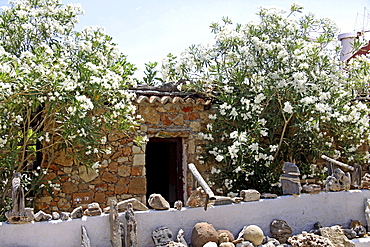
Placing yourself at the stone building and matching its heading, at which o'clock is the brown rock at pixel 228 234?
The brown rock is roughly at 11 o'clock from the stone building.

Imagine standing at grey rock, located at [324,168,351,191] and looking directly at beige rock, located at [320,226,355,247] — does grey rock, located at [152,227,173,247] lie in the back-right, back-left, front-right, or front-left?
front-right

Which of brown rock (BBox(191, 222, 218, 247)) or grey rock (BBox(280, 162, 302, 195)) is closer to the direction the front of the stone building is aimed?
the brown rock

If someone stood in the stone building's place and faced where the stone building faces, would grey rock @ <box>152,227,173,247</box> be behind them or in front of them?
in front

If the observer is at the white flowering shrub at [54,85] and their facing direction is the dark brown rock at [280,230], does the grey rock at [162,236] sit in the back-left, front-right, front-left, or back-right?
front-right

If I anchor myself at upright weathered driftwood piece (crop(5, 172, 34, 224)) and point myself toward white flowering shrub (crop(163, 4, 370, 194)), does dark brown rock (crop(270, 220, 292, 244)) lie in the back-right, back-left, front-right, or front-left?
front-right

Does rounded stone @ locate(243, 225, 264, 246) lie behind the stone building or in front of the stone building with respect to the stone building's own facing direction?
in front

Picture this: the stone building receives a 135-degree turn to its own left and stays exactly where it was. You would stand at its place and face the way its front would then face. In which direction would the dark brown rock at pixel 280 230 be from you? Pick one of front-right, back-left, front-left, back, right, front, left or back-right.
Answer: right

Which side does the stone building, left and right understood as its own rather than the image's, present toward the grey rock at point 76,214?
front

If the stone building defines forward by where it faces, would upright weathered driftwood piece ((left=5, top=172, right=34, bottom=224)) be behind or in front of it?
in front

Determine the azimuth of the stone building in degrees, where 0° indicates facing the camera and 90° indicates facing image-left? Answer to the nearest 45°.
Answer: approximately 0°

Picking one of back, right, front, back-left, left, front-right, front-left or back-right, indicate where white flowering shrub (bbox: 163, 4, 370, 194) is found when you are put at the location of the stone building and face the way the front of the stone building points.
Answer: left

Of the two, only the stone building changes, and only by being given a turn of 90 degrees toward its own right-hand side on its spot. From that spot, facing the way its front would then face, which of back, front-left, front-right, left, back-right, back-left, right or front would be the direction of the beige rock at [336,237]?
back-left

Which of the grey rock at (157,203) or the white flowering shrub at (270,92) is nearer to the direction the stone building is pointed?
the grey rock
